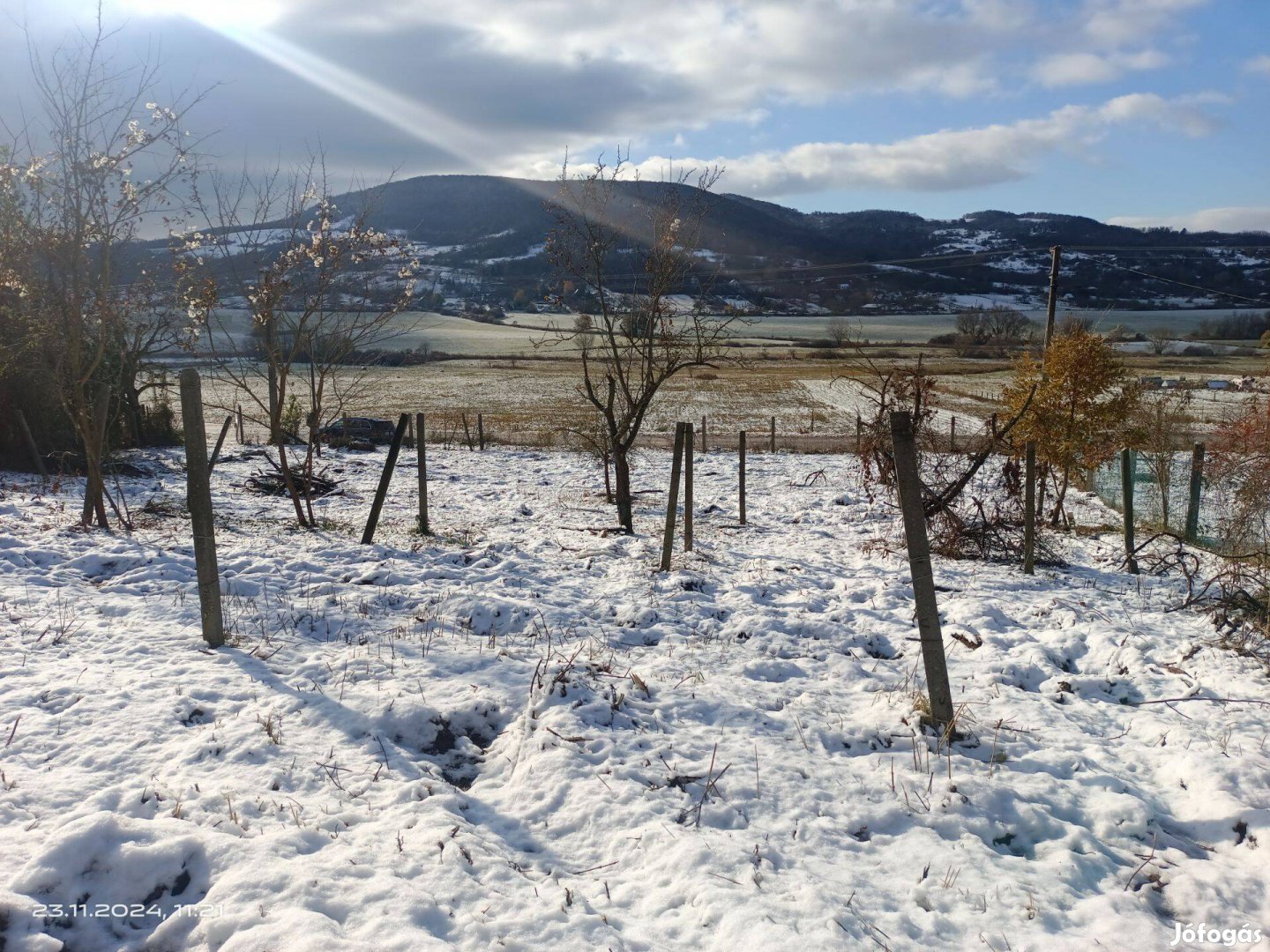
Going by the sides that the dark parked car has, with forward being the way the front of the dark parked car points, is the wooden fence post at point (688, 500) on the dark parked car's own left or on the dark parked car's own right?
on the dark parked car's own left

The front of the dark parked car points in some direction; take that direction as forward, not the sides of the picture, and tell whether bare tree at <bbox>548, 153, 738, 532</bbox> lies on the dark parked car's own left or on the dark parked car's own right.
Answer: on the dark parked car's own left

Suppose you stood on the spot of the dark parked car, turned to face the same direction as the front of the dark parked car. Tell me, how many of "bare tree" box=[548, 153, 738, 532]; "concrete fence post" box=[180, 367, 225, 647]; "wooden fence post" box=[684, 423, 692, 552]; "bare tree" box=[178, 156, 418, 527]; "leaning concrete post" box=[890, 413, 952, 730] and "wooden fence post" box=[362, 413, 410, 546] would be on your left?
6

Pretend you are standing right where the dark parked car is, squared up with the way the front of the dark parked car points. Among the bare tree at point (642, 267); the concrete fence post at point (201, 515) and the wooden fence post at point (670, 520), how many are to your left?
3

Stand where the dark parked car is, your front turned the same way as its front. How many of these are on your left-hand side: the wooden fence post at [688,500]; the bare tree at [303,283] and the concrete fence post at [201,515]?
3

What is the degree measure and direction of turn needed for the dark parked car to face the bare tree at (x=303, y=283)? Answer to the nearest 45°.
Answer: approximately 90° to its left

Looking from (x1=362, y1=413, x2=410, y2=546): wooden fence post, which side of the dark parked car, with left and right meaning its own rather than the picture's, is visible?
left

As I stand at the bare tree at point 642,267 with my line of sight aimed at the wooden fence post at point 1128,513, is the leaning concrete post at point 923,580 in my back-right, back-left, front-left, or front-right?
front-right

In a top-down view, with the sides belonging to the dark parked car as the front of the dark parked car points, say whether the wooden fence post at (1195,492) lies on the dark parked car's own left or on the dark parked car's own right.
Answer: on the dark parked car's own left

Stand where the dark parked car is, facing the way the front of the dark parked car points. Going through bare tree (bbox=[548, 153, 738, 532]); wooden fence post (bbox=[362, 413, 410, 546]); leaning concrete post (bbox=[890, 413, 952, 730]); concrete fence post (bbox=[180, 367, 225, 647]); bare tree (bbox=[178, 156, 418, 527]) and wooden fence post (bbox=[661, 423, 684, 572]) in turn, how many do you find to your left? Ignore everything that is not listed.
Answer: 6

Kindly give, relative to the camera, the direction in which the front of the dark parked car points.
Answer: facing to the left of the viewer
